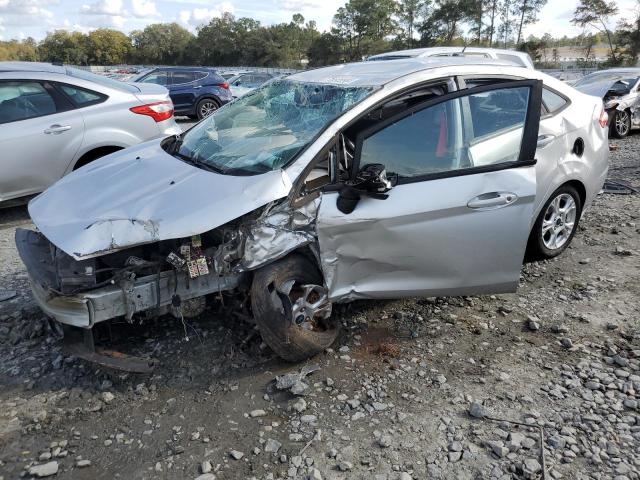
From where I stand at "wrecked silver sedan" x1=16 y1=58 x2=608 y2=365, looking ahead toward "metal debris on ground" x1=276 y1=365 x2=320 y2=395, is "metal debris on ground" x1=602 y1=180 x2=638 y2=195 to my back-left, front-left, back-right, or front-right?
back-left

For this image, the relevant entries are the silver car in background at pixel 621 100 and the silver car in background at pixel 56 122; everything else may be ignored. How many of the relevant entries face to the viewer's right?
0

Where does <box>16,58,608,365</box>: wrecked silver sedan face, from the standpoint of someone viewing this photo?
facing the viewer and to the left of the viewer

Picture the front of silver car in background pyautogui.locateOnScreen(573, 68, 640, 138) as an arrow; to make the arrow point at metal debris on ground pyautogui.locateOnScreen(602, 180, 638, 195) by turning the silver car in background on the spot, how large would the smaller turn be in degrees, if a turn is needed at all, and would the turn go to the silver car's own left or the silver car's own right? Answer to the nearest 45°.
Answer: approximately 45° to the silver car's own left

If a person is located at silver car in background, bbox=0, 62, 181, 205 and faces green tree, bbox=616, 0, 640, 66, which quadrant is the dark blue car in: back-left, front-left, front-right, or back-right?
front-left

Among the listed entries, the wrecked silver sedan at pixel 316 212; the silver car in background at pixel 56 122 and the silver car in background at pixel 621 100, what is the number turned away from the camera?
0

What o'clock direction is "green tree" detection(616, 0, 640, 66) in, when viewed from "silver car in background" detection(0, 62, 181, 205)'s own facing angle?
The green tree is roughly at 5 o'clock from the silver car in background.

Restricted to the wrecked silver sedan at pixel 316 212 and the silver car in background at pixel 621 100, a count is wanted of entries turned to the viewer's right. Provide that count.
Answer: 0

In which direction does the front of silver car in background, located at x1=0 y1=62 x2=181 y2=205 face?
to the viewer's left

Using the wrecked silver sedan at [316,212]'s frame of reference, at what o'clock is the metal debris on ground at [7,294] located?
The metal debris on ground is roughly at 2 o'clock from the wrecked silver sedan.

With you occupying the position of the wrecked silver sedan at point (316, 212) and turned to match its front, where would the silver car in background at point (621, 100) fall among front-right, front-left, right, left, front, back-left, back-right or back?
back

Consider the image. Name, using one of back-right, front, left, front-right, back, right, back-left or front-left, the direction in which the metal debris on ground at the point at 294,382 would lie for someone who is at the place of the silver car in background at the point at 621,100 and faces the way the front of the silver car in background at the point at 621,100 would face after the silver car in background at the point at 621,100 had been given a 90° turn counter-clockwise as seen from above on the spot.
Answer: front-right

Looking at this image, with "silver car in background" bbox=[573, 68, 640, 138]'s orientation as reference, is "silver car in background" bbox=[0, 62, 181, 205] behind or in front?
in front

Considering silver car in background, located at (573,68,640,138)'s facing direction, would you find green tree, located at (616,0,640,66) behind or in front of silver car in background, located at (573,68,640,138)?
behind

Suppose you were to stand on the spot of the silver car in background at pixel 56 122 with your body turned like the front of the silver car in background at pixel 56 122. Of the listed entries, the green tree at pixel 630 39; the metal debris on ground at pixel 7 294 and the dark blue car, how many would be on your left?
1

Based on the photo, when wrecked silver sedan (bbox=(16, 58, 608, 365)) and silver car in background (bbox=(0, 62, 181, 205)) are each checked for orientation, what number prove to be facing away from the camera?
0

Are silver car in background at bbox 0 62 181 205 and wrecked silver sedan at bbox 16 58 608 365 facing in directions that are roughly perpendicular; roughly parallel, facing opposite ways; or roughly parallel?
roughly parallel

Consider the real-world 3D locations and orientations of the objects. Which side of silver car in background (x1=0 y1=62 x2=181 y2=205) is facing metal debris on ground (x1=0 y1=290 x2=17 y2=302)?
left

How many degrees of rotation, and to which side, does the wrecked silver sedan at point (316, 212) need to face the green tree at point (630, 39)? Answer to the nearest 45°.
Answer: approximately 180°
